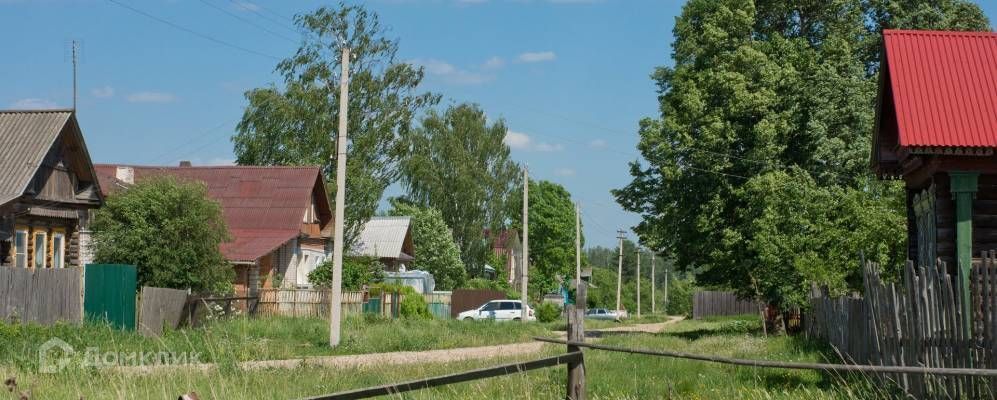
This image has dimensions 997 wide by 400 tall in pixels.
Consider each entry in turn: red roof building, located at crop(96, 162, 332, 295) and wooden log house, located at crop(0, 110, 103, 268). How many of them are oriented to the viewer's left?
0

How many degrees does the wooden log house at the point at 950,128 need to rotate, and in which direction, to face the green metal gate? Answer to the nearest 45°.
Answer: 0° — it already faces it

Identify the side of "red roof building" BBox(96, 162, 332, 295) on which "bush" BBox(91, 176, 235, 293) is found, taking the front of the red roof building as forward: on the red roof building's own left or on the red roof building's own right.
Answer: on the red roof building's own right

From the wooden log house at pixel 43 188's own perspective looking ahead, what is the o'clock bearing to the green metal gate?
The green metal gate is roughly at 1 o'clock from the wooden log house.

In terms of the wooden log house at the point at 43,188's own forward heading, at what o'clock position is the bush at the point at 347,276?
The bush is roughly at 9 o'clock from the wooden log house.

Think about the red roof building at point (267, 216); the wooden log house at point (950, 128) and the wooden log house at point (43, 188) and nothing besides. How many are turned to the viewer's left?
1

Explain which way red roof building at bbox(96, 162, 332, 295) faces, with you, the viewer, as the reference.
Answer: facing the viewer and to the right of the viewer

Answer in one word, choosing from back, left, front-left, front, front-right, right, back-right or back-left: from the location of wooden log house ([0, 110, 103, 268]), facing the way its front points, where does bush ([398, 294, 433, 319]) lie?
left

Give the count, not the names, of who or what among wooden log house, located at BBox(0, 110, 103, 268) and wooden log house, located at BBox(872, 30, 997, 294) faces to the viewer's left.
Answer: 1

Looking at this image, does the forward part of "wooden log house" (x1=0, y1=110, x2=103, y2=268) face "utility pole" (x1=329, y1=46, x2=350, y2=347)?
yes

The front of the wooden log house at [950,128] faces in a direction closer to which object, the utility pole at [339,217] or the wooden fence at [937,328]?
the utility pole

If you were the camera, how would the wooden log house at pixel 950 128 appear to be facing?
facing to the left of the viewer

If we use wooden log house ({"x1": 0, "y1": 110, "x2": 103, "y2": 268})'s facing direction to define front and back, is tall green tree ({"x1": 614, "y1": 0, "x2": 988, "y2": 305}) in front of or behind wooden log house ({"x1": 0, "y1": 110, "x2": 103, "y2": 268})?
in front
